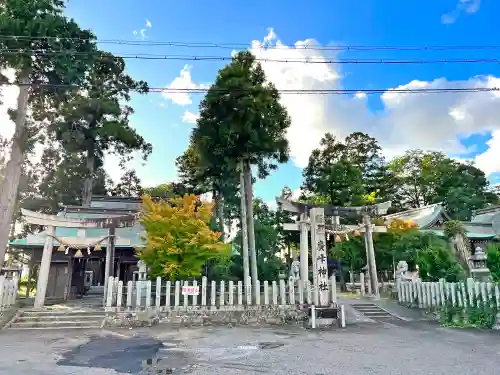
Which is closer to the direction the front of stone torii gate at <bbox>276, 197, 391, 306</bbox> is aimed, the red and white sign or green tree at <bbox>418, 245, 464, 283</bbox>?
the red and white sign

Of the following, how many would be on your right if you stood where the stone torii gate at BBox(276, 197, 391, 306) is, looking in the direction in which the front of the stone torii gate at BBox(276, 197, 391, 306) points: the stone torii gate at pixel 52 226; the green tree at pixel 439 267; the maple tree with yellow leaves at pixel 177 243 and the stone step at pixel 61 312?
3

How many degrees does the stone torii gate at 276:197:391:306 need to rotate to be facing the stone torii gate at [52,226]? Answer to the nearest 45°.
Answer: approximately 90° to its right

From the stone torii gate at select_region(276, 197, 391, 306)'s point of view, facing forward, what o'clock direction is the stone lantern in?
The stone lantern is roughly at 8 o'clock from the stone torii gate.

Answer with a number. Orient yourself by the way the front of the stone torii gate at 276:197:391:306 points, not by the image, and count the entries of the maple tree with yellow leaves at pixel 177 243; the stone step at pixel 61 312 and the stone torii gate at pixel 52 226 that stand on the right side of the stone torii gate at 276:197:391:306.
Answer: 3

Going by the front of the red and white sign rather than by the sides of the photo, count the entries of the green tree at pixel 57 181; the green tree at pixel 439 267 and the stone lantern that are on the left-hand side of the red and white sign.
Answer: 2

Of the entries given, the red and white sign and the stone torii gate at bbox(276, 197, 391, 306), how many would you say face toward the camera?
2

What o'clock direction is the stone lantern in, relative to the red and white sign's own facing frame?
The stone lantern is roughly at 9 o'clock from the red and white sign.

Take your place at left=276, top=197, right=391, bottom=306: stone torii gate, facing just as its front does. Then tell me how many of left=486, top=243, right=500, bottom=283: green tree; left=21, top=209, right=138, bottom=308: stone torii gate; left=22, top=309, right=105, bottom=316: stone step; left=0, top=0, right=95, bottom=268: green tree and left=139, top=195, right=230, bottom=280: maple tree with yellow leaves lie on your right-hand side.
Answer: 4

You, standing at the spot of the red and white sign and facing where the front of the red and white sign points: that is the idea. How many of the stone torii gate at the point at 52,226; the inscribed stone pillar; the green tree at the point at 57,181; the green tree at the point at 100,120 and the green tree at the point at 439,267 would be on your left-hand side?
2

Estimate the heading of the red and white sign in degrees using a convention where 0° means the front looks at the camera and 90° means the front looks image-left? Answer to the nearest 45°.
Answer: approximately 0°
